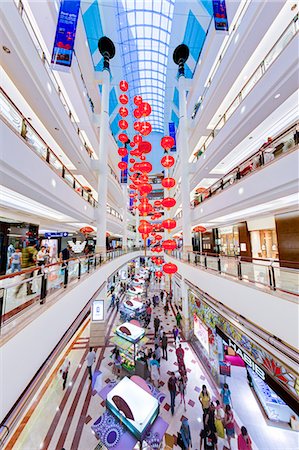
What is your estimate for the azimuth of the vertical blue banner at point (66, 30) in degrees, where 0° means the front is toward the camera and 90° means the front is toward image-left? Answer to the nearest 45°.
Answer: approximately 0°

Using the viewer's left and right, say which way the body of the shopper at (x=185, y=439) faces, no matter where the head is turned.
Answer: facing away from the viewer

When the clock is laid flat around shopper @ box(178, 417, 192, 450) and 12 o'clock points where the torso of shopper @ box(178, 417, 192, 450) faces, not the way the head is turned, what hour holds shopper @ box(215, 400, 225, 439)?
shopper @ box(215, 400, 225, 439) is roughly at 2 o'clock from shopper @ box(178, 417, 192, 450).

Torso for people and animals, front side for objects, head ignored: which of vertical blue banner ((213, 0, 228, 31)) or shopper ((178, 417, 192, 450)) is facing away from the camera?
the shopper
